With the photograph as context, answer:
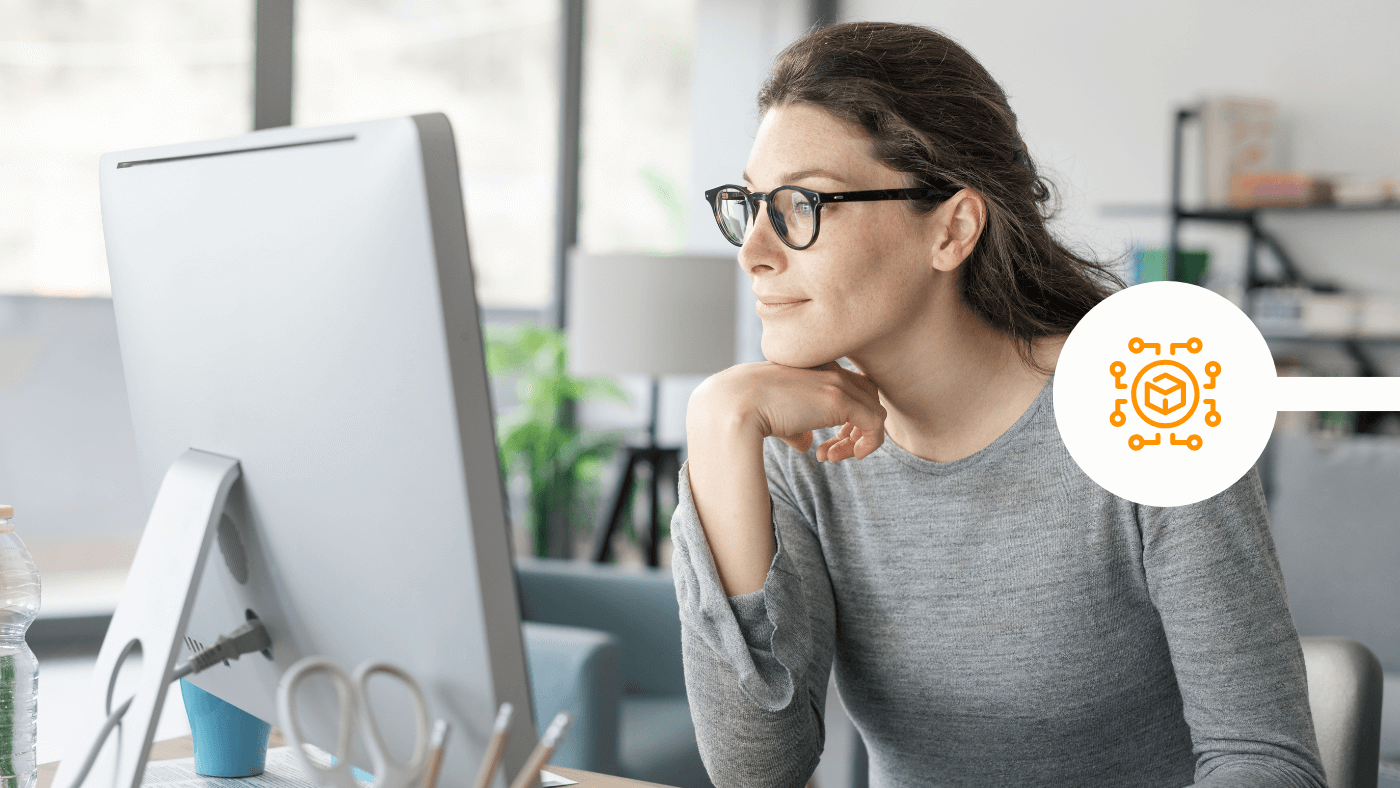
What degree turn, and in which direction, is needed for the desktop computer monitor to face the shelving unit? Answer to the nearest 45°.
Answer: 0° — it already faces it

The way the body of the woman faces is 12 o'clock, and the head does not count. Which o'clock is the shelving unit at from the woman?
The shelving unit is roughly at 5 o'clock from the woman.

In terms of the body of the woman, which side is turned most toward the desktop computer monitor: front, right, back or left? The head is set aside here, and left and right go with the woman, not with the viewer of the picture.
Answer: front

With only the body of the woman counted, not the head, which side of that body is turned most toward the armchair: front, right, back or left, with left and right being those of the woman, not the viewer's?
right

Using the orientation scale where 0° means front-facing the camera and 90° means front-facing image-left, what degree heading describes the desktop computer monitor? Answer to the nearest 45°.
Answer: approximately 225°

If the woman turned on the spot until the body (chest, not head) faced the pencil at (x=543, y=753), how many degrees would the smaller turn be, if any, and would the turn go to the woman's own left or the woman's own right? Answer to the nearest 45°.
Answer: approximately 45° to the woman's own left

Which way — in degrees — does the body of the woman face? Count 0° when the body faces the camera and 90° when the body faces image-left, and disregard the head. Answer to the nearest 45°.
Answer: approximately 45°

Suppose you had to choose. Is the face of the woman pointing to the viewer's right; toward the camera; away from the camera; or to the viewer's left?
to the viewer's left
